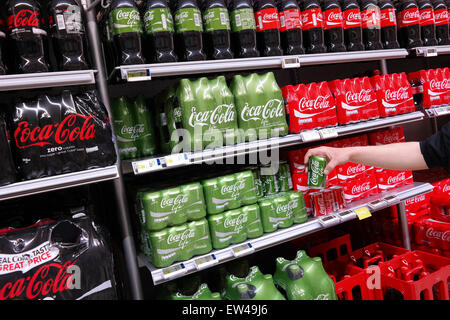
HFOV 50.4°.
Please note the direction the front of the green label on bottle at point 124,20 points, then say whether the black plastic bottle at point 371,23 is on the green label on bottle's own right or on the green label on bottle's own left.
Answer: on the green label on bottle's own left

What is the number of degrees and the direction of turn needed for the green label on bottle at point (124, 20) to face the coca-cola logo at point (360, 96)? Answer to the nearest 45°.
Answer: approximately 90° to its left

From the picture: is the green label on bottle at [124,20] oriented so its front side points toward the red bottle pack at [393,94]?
no

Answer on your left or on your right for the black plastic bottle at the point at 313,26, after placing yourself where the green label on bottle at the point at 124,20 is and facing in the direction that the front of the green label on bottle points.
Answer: on your left

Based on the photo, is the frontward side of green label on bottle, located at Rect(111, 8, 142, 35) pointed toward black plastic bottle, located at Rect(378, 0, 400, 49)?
no

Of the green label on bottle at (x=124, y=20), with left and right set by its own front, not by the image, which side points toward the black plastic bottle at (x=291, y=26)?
left

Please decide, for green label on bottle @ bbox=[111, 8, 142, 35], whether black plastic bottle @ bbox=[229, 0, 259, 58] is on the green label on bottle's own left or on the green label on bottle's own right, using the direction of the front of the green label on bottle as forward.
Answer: on the green label on bottle's own left

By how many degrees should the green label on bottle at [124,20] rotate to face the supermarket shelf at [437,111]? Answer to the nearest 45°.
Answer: approximately 90° to its left

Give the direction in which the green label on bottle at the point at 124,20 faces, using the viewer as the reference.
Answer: facing the viewer
